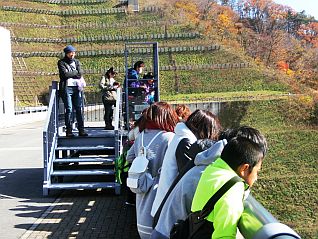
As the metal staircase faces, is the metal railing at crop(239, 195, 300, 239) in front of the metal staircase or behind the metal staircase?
in front

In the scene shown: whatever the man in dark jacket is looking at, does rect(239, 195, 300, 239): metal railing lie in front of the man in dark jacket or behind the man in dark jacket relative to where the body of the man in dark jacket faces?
in front

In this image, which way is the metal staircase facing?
toward the camera

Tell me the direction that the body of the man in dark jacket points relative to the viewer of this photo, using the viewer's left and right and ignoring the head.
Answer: facing the viewer and to the right of the viewer
